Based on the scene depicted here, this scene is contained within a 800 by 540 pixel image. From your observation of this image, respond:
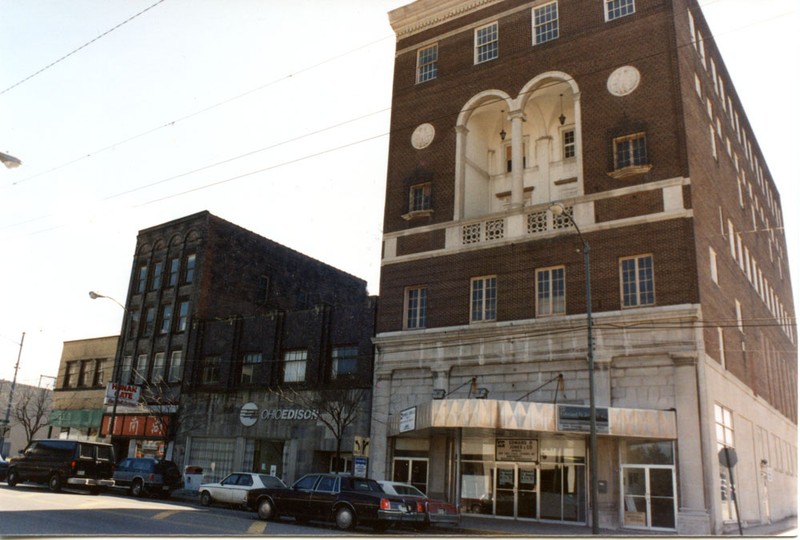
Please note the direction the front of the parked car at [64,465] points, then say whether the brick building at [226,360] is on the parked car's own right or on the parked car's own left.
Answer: on the parked car's own right

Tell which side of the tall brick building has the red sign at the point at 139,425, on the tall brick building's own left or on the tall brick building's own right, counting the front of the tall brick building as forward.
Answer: on the tall brick building's own right

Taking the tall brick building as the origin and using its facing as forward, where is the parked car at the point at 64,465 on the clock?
The parked car is roughly at 1 o'clock from the tall brick building.

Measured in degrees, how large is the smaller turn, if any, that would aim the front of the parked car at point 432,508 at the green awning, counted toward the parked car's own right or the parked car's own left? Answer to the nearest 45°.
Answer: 0° — it already faces it

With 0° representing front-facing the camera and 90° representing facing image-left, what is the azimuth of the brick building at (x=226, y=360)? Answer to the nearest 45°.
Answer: approximately 45°

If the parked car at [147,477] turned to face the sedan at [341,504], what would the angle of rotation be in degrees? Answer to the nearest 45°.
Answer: approximately 135° to its left

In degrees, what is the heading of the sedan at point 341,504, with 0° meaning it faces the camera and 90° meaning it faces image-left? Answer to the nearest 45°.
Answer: approximately 135°

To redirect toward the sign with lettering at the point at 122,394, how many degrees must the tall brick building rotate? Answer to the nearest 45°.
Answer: approximately 45° to its right

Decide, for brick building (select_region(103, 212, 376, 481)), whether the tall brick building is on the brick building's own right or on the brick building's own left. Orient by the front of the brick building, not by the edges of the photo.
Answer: on the brick building's own left

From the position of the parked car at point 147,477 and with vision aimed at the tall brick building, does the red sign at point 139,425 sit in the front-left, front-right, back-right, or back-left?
back-left

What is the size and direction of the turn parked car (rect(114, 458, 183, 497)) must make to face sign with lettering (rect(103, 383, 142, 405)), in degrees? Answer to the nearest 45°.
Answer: approximately 45° to its right

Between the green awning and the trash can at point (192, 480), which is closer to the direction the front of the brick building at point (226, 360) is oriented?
the trash can
